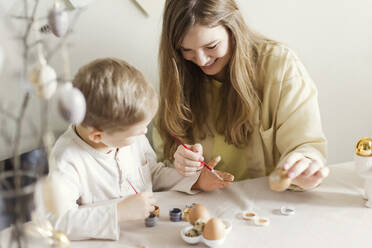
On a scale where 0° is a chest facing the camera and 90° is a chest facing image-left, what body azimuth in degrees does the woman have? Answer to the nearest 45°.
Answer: approximately 45°

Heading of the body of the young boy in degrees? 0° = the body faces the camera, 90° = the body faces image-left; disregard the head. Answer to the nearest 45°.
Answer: approximately 315°

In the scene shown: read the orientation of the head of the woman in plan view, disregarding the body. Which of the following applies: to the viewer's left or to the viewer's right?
to the viewer's left
